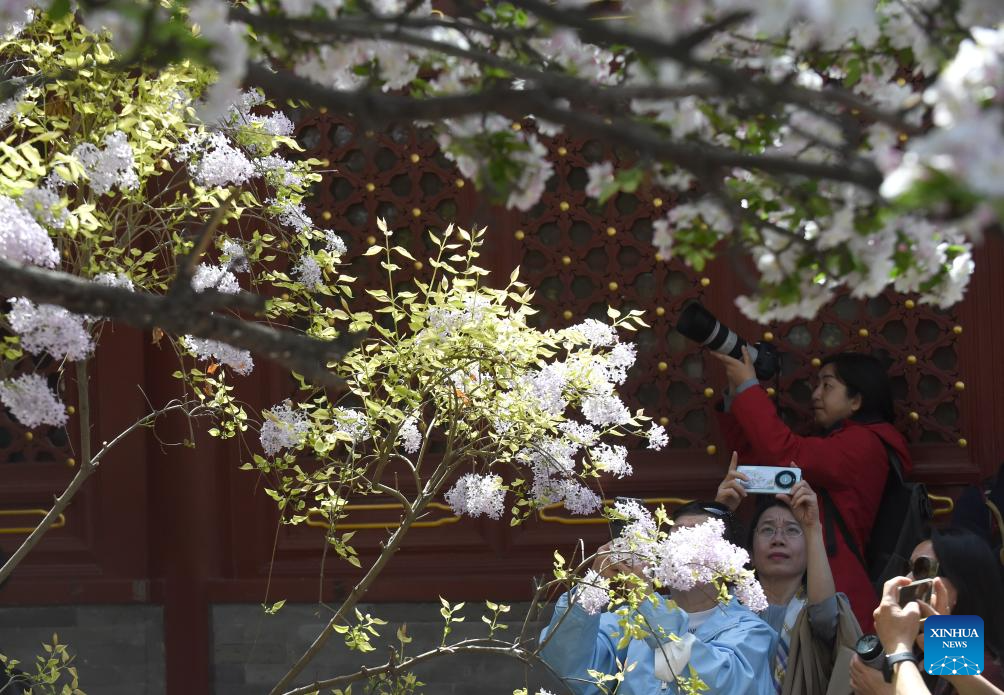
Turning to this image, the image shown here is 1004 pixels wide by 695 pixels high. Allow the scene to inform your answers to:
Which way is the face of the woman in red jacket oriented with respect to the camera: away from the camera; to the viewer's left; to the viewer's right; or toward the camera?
to the viewer's left

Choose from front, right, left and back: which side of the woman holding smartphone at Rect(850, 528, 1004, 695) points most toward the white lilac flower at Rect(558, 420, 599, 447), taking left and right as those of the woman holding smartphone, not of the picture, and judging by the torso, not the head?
front

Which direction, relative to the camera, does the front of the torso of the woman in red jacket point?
to the viewer's left

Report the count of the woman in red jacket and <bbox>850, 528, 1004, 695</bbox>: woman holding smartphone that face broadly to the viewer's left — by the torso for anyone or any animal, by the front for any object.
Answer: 2

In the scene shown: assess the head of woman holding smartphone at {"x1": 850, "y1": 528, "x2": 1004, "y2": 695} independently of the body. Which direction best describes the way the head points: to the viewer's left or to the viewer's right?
to the viewer's left

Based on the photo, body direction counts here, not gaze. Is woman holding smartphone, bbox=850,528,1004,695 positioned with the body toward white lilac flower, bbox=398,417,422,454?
yes

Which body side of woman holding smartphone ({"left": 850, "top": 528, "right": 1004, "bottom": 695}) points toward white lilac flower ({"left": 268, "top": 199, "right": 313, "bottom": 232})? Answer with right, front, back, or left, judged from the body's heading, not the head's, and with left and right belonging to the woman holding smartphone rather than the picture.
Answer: front

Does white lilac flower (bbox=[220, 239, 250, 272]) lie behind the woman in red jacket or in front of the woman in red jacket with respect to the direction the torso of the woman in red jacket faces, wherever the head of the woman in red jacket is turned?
in front

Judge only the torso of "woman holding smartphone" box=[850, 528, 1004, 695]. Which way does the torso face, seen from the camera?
to the viewer's left

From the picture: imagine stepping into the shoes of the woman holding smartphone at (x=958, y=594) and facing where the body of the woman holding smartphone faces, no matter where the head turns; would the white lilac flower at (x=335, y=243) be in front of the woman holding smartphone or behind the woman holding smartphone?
in front
